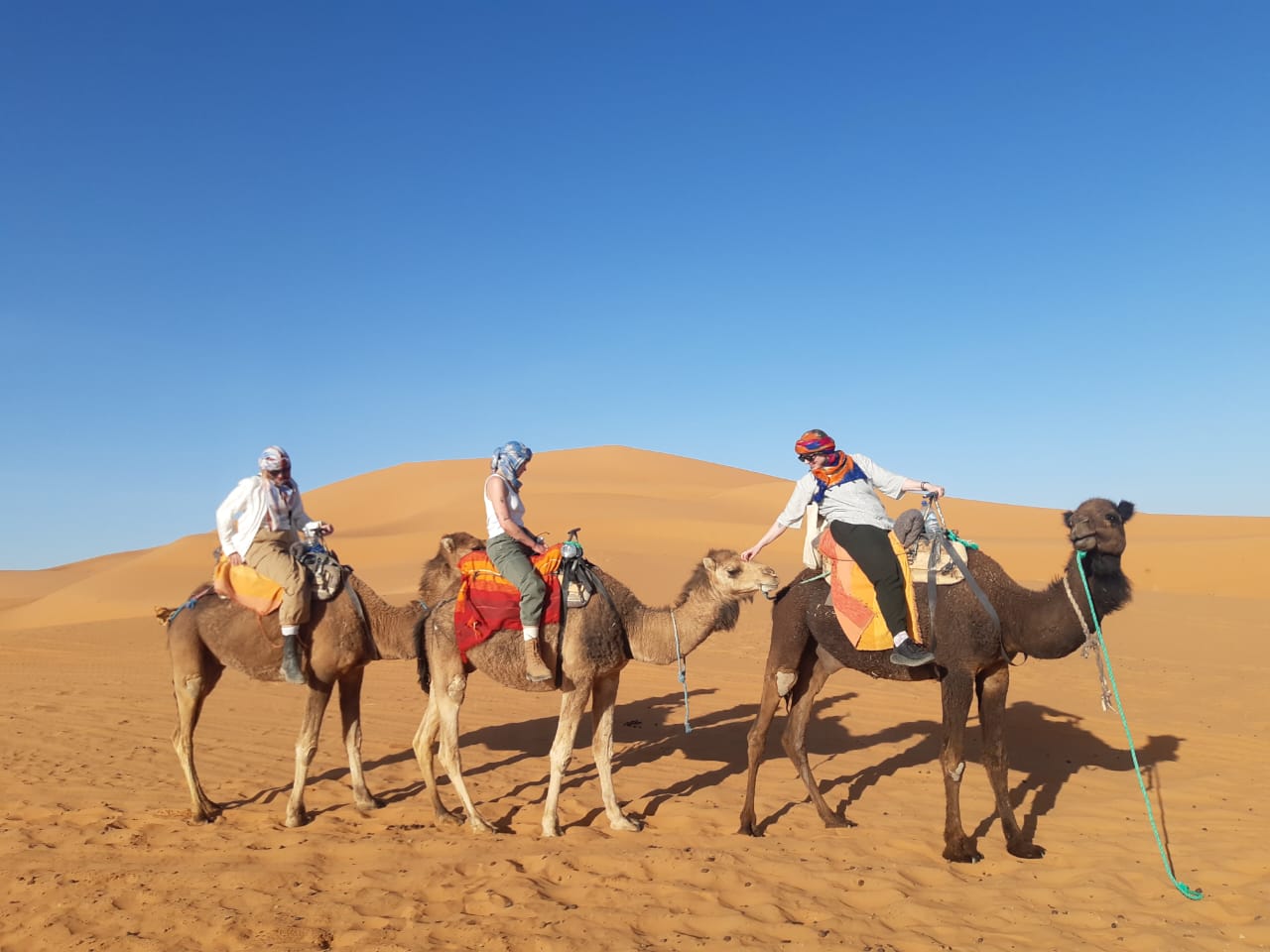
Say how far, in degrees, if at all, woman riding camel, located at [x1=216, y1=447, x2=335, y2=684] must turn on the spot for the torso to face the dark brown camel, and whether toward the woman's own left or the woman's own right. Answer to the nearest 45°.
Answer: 0° — they already face it

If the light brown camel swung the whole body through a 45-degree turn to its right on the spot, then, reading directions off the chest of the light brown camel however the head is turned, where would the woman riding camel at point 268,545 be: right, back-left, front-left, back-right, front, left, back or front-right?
back-right

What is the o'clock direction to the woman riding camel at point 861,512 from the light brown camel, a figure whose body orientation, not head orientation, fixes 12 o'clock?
The woman riding camel is roughly at 12 o'clock from the light brown camel.

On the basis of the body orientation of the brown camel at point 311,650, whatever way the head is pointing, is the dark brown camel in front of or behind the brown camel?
in front

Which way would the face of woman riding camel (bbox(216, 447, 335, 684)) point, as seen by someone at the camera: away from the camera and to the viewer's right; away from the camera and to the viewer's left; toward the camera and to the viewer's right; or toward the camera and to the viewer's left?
toward the camera and to the viewer's right

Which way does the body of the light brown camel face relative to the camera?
to the viewer's right

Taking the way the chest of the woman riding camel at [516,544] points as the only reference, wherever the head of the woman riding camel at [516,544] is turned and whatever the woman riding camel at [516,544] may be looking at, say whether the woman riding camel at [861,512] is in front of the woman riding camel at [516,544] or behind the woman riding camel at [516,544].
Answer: in front

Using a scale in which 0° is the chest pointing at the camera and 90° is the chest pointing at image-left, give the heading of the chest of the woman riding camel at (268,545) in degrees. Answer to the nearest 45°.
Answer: approximately 315°

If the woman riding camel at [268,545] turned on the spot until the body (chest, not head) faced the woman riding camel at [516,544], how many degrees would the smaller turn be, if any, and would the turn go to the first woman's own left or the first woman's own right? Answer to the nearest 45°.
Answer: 0° — they already face them

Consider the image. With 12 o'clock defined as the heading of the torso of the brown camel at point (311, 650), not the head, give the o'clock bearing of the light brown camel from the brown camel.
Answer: The light brown camel is roughly at 1 o'clock from the brown camel.

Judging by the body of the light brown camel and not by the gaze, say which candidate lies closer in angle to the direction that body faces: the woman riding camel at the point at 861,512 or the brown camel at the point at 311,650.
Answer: the woman riding camel

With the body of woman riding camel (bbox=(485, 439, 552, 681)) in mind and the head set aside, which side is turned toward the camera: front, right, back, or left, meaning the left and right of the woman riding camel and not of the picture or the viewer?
right

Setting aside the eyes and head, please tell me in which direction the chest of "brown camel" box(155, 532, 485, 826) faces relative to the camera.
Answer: to the viewer's right

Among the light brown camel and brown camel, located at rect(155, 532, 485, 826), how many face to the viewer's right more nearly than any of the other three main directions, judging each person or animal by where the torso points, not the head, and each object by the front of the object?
2

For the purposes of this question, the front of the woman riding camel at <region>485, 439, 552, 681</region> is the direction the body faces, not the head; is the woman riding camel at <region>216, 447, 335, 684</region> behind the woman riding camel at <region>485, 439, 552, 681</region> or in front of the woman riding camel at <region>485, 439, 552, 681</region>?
behind
